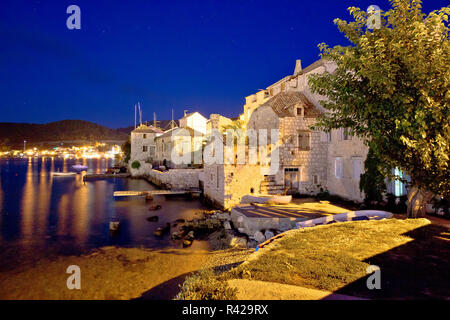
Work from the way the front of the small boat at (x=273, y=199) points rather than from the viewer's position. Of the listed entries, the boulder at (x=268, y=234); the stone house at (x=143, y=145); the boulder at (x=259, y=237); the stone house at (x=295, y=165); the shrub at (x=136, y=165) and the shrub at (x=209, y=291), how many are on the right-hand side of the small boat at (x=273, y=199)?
3

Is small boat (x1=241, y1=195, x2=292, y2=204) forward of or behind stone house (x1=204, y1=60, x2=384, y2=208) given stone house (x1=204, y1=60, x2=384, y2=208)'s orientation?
forward

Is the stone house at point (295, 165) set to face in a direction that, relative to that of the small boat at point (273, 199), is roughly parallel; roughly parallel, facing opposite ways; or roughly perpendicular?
roughly perpendicular

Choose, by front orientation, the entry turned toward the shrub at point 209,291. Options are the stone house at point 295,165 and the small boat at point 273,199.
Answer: the stone house

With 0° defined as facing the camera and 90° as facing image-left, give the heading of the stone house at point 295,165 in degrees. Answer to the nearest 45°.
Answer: approximately 0°

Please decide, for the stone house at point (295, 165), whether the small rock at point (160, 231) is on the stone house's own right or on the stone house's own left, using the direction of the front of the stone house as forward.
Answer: on the stone house's own right

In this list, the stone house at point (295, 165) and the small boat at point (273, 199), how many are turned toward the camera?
1

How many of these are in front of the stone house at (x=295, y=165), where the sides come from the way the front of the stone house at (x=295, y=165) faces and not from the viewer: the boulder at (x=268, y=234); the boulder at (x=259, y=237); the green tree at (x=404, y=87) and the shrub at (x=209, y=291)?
4

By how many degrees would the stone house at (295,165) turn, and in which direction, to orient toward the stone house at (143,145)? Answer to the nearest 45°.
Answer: approximately 135° to its right
